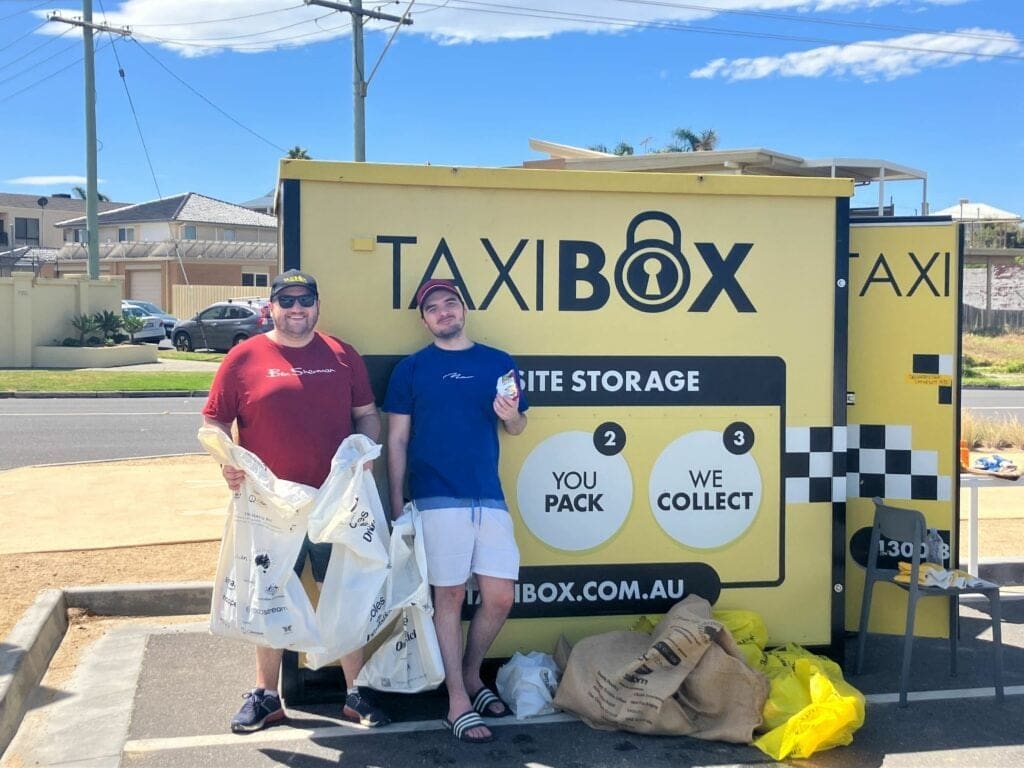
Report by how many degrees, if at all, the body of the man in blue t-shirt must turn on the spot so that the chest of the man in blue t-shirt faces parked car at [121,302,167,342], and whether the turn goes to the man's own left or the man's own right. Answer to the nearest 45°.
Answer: approximately 180°

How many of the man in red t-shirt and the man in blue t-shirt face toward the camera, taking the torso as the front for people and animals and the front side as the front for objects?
2

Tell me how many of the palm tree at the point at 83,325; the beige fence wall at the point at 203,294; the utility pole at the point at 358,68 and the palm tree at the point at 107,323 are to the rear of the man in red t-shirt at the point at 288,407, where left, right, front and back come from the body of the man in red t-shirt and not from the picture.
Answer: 4

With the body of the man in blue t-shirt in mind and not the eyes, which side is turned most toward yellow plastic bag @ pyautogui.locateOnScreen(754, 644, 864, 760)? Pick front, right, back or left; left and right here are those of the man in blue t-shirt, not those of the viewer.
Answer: left

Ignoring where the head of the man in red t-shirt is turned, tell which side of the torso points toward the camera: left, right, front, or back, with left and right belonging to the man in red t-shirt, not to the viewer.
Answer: front

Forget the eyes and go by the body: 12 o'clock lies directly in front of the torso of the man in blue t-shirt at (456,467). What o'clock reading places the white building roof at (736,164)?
The white building roof is roughly at 7 o'clock from the man in blue t-shirt.

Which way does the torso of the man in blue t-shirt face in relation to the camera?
toward the camera

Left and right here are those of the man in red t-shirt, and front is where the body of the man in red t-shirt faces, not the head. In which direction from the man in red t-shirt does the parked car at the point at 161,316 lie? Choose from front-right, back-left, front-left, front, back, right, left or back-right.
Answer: back

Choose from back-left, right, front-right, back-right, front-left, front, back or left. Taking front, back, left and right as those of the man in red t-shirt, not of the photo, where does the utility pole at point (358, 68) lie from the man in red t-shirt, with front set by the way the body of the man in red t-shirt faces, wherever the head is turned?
back

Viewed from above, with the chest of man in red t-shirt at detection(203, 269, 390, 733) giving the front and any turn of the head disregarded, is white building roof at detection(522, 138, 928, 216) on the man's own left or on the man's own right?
on the man's own left

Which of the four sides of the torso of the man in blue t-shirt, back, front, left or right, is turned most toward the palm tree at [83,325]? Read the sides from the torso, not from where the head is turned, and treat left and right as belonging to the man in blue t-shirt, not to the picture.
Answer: back

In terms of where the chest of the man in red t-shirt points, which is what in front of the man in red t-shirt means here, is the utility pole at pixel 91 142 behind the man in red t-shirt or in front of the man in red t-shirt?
behind

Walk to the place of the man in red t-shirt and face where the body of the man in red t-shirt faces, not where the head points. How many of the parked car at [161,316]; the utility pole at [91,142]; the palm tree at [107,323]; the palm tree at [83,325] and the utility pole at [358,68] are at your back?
5
